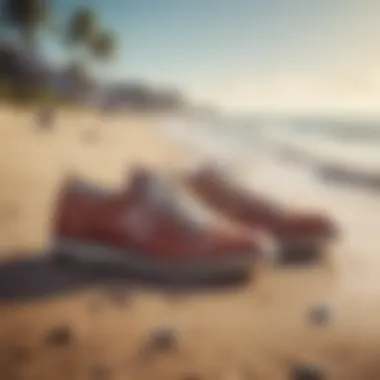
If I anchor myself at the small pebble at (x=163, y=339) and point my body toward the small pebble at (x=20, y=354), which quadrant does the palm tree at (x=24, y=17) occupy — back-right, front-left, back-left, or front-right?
front-right

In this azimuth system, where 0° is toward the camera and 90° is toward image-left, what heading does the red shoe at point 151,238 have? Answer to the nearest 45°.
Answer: approximately 270°

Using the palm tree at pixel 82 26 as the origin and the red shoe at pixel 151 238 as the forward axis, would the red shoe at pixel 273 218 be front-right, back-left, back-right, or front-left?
front-left
